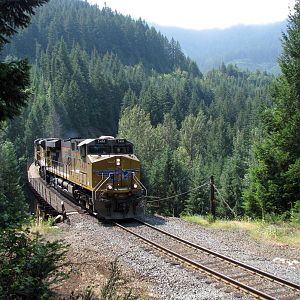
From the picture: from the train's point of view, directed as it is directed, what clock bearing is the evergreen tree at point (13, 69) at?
The evergreen tree is roughly at 2 o'clock from the train.

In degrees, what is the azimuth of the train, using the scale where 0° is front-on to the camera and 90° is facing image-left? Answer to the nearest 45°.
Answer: approximately 315°

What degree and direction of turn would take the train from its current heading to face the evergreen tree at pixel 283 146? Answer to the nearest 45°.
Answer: approximately 45° to its left
